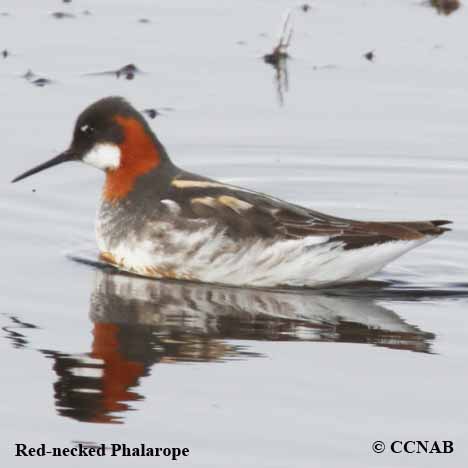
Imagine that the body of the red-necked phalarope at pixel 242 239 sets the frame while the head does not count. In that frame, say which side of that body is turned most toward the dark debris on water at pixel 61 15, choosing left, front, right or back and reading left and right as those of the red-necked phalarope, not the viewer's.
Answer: right

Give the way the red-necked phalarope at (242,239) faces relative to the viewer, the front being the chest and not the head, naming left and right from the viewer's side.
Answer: facing to the left of the viewer

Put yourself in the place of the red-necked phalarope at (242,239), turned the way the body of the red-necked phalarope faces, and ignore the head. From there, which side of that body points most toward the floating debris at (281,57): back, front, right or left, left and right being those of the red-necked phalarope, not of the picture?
right

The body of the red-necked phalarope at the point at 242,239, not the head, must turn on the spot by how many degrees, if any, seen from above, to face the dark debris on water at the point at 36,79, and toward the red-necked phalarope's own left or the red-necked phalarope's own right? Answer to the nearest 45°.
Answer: approximately 45° to the red-necked phalarope's own right

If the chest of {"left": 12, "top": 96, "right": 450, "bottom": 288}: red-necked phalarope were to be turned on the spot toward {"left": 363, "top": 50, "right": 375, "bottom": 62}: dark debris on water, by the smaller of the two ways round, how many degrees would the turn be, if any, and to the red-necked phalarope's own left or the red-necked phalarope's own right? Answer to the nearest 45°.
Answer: approximately 90° to the red-necked phalarope's own right
